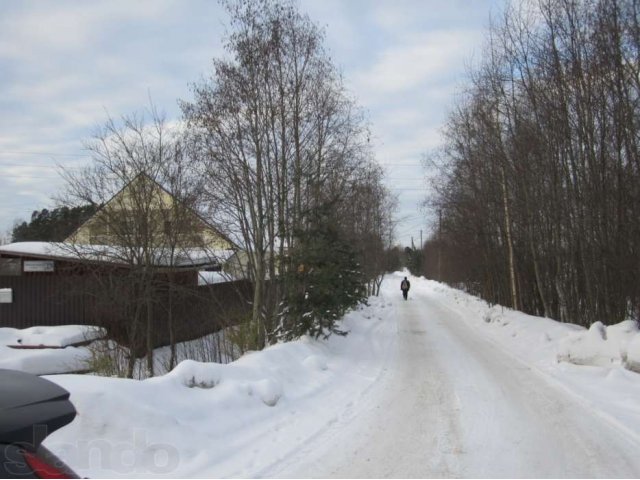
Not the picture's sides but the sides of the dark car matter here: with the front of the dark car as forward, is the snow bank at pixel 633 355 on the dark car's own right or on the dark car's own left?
on the dark car's own right

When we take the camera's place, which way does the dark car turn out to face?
facing away from the viewer and to the left of the viewer

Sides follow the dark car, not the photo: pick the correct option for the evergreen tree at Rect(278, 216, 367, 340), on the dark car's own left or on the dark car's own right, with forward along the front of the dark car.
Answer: on the dark car's own right

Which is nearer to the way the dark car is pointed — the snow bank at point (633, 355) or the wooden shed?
the wooden shed
